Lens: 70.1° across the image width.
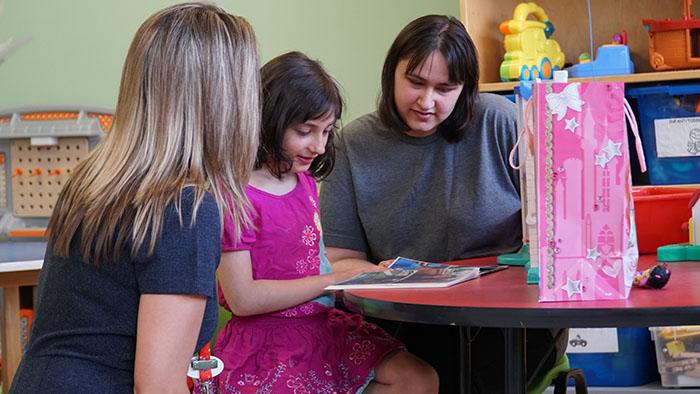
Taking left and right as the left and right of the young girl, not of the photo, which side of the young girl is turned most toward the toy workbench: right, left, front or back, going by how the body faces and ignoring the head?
back

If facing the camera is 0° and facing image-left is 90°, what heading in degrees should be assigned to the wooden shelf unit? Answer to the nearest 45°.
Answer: approximately 0°

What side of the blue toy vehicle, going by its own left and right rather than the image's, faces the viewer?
left

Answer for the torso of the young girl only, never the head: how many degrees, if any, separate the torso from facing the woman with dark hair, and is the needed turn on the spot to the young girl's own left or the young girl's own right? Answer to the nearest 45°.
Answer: approximately 90° to the young girl's own left

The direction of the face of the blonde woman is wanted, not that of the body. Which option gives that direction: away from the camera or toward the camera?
away from the camera

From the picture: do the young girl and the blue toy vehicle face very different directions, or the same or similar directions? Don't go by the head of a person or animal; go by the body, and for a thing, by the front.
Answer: very different directions

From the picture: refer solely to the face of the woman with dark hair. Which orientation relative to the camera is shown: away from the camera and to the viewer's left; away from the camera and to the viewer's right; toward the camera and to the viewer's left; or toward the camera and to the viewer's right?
toward the camera and to the viewer's left

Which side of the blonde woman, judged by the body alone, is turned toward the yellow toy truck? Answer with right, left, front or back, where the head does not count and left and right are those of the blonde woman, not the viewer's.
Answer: front

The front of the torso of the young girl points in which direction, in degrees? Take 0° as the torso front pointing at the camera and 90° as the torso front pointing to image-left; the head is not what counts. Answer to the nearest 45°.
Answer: approximately 315°

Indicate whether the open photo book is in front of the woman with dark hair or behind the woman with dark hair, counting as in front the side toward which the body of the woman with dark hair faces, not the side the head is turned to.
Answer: in front

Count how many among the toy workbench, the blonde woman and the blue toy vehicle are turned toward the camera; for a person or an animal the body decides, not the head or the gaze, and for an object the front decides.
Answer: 1

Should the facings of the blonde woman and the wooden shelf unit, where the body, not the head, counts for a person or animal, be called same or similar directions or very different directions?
very different directions

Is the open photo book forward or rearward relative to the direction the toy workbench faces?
forward
